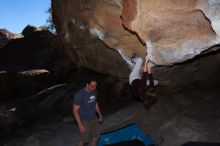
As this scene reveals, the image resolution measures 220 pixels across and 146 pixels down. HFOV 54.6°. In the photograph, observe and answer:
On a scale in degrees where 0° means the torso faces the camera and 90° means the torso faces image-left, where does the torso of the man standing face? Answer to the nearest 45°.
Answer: approximately 315°
